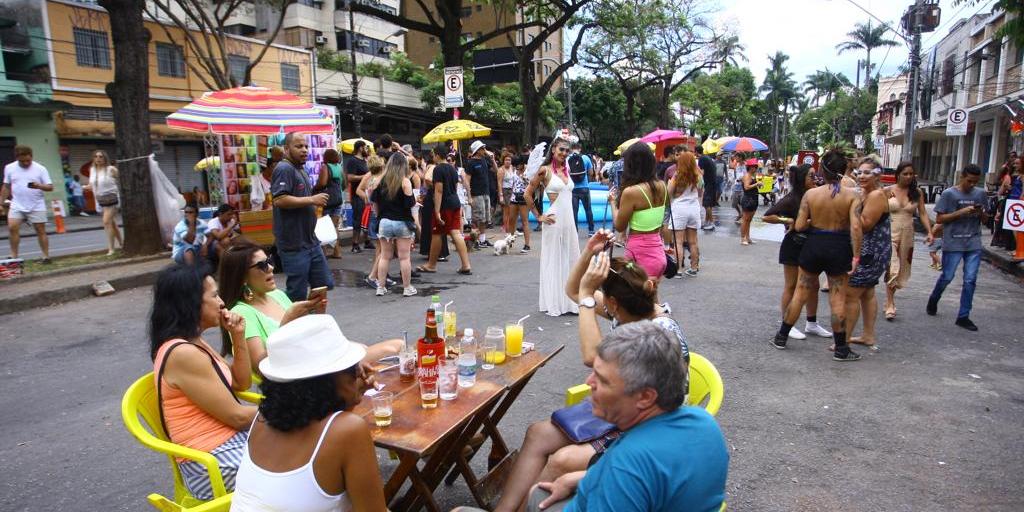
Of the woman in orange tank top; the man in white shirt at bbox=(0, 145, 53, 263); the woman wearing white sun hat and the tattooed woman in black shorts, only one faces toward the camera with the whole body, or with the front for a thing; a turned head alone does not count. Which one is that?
the man in white shirt

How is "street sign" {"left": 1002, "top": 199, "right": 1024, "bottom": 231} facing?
toward the camera

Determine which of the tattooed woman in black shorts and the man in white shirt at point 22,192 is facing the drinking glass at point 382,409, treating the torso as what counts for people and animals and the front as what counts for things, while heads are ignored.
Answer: the man in white shirt

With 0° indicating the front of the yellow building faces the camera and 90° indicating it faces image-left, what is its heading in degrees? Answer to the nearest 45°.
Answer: approximately 315°

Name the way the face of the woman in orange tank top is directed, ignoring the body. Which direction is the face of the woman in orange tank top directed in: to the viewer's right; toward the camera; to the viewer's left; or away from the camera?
to the viewer's right

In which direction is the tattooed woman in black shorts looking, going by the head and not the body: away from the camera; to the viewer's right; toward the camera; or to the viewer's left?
away from the camera

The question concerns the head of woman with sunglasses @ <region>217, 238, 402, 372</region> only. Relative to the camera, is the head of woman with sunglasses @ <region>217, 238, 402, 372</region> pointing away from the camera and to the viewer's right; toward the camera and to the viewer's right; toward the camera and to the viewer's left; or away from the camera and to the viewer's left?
toward the camera and to the viewer's right

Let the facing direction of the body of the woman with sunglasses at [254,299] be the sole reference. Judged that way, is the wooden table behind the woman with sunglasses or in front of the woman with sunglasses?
in front

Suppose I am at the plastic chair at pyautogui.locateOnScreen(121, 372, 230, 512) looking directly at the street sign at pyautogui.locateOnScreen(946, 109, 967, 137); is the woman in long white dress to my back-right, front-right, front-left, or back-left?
front-left

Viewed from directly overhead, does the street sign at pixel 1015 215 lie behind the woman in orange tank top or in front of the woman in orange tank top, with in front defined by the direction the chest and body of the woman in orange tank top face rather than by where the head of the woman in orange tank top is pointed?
in front

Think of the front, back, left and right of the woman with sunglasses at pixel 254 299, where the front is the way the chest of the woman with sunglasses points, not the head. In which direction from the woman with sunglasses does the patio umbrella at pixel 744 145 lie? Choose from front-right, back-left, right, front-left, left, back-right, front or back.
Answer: left

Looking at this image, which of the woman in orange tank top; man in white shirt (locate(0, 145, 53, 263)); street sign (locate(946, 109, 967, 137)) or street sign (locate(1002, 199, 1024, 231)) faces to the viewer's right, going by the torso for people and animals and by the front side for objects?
the woman in orange tank top

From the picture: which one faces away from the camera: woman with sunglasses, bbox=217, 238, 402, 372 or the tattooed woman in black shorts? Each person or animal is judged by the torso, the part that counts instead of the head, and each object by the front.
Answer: the tattooed woman in black shorts

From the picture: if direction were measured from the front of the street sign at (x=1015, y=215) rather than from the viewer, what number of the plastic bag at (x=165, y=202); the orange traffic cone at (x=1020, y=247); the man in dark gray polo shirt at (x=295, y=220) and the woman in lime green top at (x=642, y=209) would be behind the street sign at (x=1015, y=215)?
1

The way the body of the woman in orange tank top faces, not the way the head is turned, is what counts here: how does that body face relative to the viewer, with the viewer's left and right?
facing to the right of the viewer

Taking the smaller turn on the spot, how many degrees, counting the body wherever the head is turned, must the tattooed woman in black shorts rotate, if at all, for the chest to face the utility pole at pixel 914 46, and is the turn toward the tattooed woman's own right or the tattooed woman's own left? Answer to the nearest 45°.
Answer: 0° — they already face it

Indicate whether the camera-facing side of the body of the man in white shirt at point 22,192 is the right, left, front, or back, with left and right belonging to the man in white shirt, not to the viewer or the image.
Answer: front

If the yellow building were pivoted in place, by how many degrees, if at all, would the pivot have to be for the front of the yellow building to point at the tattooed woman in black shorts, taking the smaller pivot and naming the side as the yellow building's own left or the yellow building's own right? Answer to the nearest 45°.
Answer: approximately 45° to the yellow building's own right

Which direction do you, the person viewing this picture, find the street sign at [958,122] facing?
facing the viewer
